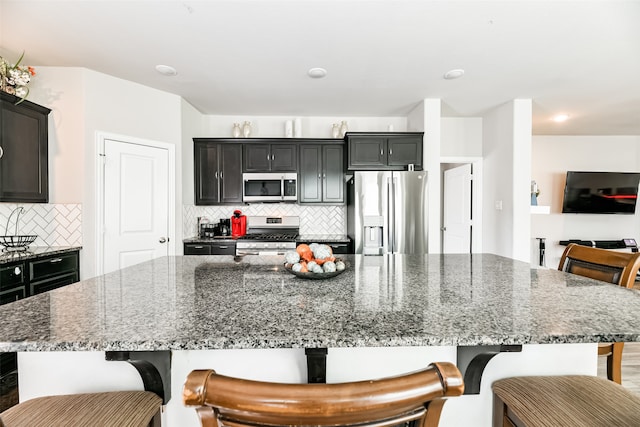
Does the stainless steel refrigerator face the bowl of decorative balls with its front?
yes

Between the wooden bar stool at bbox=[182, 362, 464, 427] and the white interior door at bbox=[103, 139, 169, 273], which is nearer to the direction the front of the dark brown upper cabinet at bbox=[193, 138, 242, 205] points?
the wooden bar stool

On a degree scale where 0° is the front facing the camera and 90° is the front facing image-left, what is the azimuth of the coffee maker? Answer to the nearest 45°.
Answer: approximately 0°

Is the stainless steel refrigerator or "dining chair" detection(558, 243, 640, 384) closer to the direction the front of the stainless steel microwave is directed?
the dining chair

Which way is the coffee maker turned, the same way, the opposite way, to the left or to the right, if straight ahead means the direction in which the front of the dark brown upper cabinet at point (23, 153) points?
to the right
